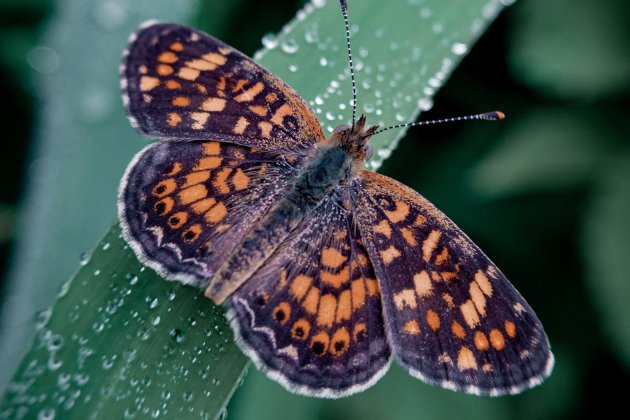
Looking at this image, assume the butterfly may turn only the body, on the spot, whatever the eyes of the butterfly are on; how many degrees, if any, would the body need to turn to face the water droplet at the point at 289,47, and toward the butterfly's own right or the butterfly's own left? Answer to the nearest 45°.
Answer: approximately 90° to the butterfly's own left

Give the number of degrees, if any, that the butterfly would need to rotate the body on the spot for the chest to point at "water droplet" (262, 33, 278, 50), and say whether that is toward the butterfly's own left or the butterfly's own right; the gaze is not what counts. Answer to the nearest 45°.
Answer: approximately 90° to the butterfly's own left

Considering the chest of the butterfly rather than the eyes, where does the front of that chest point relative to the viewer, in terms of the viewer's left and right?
facing away from the viewer and to the right of the viewer

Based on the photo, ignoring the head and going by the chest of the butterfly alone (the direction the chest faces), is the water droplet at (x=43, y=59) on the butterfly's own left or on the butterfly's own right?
on the butterfly's own left
